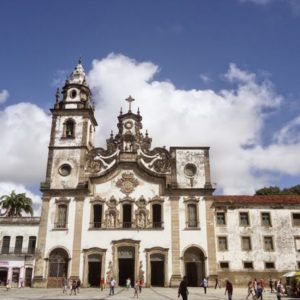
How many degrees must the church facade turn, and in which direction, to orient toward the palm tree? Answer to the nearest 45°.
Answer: approximately 135° to its right

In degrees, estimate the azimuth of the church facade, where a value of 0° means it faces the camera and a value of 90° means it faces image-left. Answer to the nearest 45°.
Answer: approximately 0°
